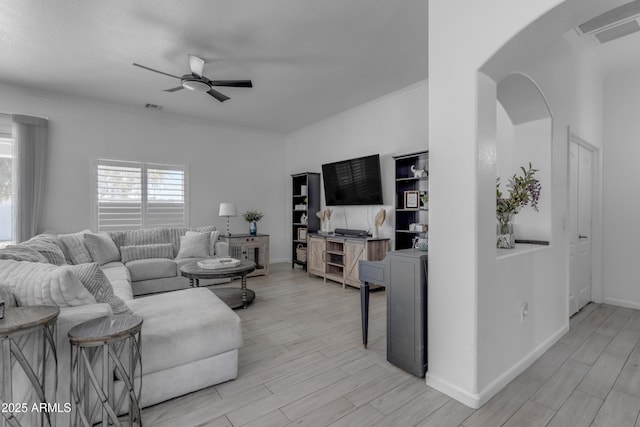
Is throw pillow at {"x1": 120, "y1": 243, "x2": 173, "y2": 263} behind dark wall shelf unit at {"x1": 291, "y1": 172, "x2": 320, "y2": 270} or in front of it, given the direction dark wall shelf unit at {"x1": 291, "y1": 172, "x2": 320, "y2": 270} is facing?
in front

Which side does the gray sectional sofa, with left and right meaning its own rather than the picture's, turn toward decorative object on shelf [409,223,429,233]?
front

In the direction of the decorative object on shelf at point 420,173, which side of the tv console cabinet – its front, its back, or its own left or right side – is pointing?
left

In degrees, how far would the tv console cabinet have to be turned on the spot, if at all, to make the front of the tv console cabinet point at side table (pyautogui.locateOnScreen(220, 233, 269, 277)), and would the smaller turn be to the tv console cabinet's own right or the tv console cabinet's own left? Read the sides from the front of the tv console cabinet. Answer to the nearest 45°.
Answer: approximately 45° to the tv console cabinet's own right

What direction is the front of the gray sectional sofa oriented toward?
to the viewer's right

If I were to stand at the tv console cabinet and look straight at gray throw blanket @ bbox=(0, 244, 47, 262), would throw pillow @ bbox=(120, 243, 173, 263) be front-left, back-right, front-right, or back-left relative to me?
front-right

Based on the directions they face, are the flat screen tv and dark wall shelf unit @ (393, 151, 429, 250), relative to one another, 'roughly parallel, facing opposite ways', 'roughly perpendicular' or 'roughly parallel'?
roughly parallel

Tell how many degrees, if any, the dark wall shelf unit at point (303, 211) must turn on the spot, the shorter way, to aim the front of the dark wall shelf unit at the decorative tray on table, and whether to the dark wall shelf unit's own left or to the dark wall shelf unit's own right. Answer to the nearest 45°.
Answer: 0° — it already faces it

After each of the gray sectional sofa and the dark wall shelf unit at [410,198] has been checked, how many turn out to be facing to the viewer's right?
1

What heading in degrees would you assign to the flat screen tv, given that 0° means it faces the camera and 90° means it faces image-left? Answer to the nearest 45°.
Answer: approximately 45°

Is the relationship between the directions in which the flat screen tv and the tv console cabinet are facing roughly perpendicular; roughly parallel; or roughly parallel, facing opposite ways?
roughly parallel

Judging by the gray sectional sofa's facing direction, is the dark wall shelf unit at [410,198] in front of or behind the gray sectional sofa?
in front

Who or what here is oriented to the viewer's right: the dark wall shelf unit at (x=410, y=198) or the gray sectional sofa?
the gray sectional sofa

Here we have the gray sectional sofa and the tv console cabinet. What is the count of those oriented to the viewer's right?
1

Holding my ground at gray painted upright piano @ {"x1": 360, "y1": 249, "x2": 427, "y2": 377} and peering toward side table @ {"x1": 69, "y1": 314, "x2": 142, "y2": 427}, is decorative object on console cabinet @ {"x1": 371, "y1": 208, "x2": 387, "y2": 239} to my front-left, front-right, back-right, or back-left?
back-right

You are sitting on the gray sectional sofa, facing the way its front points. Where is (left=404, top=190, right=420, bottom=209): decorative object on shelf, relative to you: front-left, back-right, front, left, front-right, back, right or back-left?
front

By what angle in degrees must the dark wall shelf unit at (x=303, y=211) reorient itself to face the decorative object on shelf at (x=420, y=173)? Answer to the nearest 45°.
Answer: approximately 90° to its left

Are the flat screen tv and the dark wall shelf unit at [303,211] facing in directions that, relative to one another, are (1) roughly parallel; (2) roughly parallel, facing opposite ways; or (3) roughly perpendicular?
roughly parallel

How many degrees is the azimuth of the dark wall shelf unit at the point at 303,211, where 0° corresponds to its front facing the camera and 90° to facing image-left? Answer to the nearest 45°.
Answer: approximately 45°
